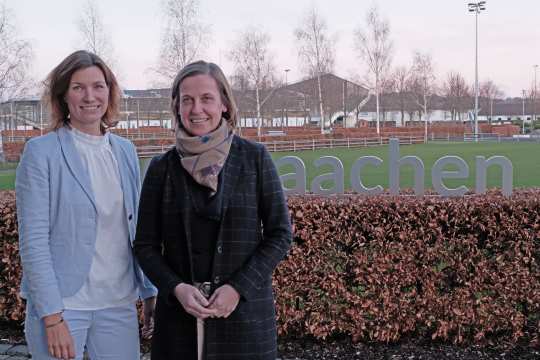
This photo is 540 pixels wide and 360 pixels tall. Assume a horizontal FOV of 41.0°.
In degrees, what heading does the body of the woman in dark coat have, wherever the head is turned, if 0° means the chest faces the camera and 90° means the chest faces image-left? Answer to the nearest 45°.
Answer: approximately 0°

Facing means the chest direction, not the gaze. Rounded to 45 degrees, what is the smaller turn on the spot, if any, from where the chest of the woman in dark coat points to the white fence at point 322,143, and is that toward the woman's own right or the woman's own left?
approximately 180°
